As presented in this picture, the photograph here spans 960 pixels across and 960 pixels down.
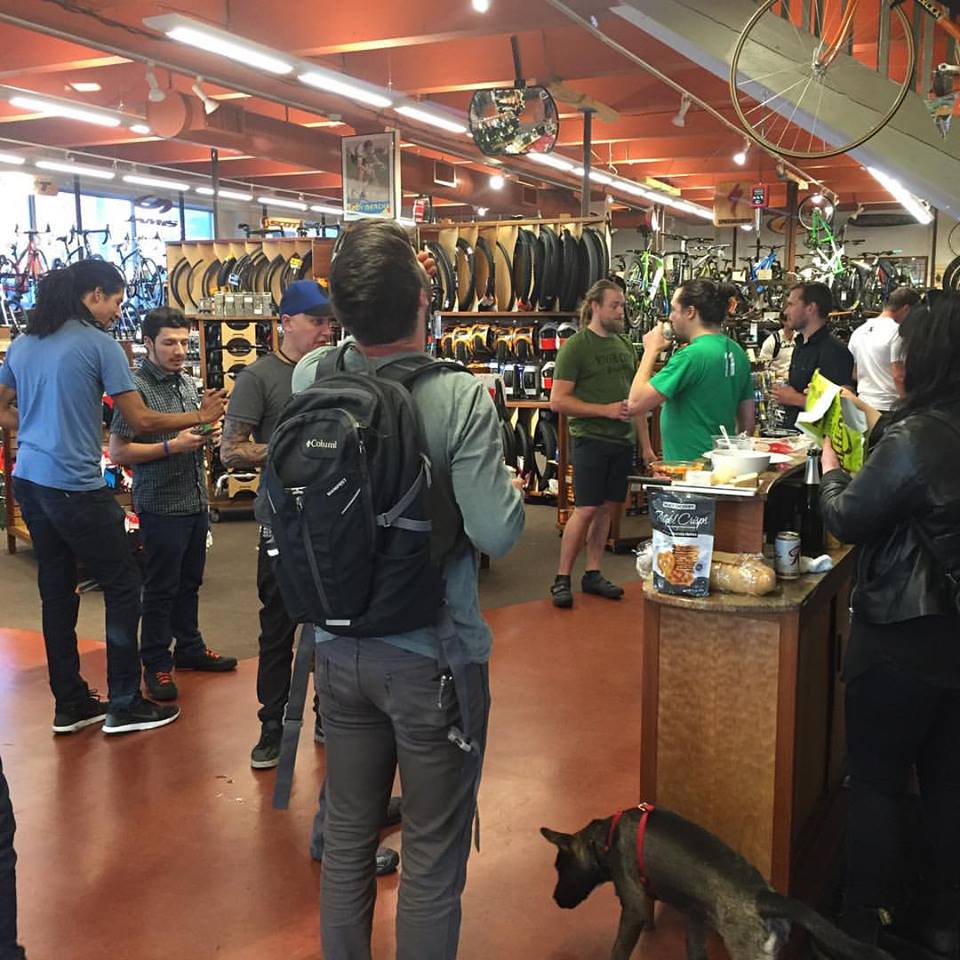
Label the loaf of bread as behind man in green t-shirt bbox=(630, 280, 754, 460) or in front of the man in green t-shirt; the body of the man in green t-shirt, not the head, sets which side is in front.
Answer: behind

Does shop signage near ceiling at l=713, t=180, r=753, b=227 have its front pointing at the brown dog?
yes

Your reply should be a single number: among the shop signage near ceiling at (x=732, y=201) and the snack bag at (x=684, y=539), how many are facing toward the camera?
2

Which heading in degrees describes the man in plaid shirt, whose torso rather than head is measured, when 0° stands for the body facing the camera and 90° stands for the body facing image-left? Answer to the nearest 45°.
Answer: approximately 315°

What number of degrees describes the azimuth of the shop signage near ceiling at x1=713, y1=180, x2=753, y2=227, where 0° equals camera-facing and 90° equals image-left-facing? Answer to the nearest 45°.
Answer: approximately 0°

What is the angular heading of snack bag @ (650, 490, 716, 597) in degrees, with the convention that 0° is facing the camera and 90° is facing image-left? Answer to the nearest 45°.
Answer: approximately 0°

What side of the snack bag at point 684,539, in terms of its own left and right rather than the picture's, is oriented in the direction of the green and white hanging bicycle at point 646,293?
back

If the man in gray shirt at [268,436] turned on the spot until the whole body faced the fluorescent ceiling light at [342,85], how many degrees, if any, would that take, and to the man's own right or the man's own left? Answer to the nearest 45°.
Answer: approximately 135° to the man's own left

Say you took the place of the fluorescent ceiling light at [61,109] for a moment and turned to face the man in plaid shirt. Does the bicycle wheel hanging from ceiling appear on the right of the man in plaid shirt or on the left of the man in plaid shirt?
left

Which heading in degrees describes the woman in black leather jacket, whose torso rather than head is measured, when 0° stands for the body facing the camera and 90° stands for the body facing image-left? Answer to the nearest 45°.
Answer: approximately 135°

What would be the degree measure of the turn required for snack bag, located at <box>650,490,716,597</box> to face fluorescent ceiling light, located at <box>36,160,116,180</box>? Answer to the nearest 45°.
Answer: approximately 135° to its right
